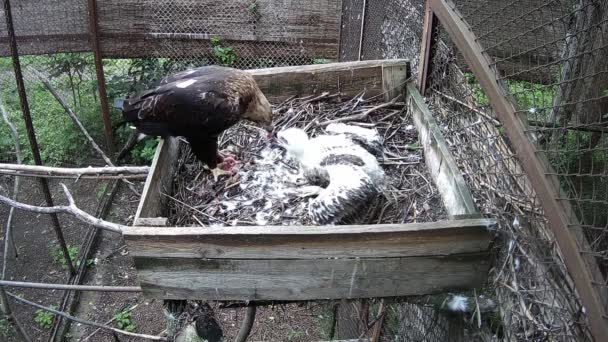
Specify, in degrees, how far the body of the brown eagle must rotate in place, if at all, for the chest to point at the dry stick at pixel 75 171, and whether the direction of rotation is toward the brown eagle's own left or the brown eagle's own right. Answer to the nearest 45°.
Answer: approximately 180°

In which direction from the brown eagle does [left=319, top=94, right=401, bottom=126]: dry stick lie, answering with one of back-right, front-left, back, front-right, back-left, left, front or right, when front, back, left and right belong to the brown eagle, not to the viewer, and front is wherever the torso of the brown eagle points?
front

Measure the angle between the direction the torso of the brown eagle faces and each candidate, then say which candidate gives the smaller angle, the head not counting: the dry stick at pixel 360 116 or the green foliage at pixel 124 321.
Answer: the dry stick

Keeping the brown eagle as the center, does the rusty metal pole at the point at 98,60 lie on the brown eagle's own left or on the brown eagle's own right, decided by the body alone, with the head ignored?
on the brown eagle's own left

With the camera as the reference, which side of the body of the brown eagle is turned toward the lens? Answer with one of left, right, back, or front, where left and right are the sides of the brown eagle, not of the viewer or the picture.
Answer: right

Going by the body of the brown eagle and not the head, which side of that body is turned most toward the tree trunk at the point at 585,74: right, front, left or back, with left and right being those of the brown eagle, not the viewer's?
front
